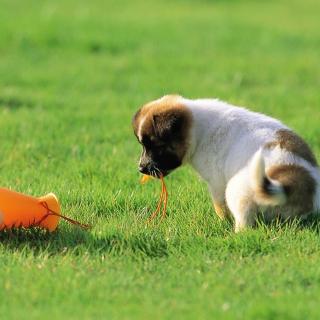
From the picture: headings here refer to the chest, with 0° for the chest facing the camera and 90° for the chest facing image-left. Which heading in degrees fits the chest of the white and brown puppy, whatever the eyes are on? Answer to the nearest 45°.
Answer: approximately 135°

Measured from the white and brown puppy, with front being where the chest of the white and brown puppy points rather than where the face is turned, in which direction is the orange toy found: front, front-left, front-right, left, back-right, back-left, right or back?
front-left
